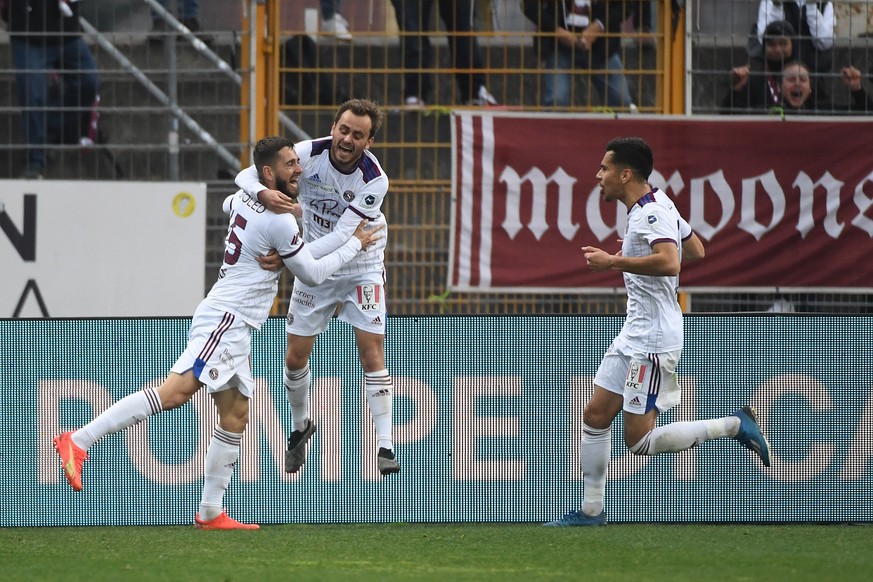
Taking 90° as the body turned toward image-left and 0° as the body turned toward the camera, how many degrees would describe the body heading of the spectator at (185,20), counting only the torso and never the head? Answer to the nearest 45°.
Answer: approximately 0°

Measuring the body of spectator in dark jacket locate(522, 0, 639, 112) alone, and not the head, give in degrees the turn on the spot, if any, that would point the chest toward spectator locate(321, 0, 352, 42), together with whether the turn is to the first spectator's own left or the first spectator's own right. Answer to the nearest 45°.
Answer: approximately 90° to the first spectator's own right

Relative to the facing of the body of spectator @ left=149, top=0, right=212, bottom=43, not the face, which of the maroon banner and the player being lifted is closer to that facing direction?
the player being lifted

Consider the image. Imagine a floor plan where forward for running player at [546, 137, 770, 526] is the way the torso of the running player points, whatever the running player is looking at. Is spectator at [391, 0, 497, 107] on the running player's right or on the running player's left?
on the running player's right

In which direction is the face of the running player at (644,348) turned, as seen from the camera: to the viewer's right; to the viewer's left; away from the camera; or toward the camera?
to the viewer's left

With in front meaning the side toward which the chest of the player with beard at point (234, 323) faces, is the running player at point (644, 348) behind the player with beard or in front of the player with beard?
in front

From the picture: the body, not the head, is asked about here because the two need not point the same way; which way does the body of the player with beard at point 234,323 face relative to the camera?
to the viewer's right

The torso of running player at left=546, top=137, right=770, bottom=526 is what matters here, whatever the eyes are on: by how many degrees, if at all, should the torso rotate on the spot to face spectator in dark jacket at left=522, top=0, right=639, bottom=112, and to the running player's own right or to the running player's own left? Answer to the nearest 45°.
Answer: approximately 90° to the running player's own right

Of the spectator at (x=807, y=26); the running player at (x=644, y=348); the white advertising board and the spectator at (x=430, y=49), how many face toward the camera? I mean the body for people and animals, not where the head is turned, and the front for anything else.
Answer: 3

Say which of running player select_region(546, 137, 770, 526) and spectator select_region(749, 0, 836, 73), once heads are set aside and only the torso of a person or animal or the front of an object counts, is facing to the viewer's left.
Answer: the running player

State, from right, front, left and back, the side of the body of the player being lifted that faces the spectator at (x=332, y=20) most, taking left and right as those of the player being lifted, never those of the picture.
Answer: back

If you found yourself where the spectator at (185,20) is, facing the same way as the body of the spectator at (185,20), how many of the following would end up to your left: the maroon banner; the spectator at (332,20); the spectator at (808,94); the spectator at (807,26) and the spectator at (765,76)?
5
